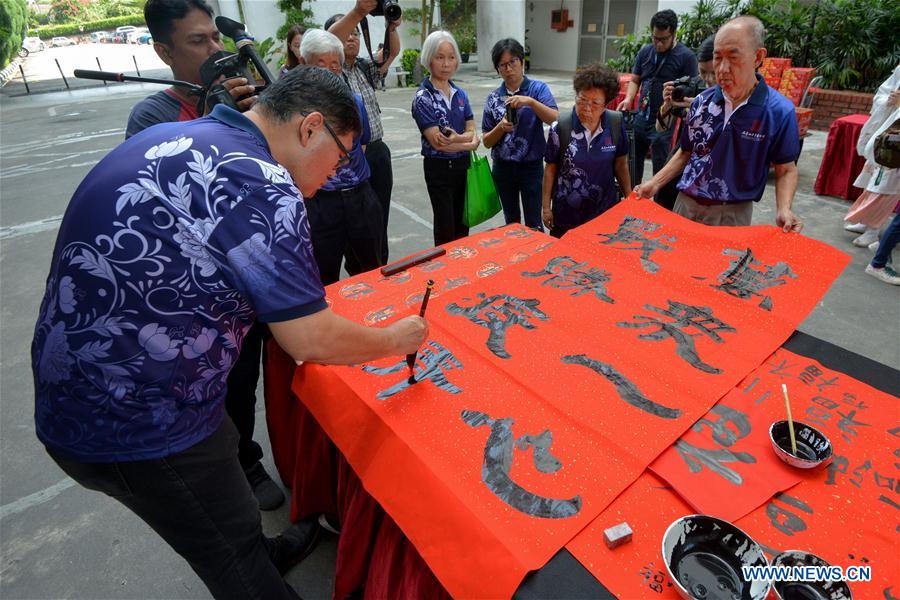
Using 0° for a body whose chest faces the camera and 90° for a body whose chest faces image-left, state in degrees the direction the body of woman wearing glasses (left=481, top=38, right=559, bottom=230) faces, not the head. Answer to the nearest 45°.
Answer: approximately 0°

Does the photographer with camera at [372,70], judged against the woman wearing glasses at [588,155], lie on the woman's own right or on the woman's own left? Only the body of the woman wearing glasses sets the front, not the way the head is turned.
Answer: on the woman's own right

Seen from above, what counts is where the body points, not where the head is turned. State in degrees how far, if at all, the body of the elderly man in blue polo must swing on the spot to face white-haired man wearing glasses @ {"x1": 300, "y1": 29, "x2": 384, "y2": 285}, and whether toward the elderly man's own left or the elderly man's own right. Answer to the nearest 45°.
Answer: approximately 45° to the elderly man's own right

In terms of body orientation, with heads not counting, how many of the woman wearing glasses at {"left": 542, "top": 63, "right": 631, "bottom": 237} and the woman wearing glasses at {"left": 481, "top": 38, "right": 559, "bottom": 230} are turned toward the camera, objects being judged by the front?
2

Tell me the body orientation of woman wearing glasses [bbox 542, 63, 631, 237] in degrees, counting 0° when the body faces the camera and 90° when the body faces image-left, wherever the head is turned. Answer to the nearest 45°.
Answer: approximately 0°

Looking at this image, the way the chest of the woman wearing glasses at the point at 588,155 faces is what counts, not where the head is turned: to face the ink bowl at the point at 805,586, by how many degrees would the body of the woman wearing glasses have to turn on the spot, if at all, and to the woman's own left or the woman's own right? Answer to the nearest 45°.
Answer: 0° — they already face it

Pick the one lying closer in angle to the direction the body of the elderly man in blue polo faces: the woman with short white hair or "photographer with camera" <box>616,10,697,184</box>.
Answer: the woman with short white hair

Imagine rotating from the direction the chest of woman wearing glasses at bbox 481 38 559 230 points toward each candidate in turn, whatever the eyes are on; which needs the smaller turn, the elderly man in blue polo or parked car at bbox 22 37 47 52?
the elderly man in blue polo

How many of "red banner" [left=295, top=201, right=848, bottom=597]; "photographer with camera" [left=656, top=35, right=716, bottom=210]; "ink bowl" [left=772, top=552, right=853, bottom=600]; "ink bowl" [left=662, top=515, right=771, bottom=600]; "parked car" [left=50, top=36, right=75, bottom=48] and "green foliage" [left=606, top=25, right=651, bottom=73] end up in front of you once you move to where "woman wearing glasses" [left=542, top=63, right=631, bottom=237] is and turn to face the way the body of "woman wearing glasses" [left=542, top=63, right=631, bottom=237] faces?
3

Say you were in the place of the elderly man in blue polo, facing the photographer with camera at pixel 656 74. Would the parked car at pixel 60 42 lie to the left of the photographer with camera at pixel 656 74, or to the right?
left
